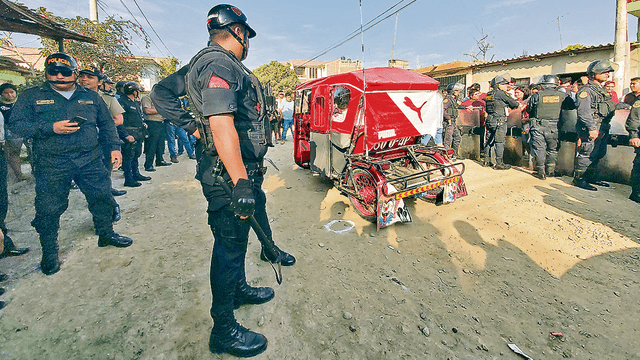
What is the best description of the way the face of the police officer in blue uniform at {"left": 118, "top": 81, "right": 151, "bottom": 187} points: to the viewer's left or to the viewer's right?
to the viewer's right

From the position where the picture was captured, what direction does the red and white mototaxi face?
facing away from the viewer and to the left of the viewer

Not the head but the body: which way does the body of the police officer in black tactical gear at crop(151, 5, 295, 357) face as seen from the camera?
to the viewer's right

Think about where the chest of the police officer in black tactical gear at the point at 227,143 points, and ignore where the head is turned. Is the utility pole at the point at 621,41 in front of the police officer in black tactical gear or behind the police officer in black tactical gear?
in front

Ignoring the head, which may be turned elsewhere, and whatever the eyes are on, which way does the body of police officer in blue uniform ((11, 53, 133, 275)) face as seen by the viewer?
toward the camera
